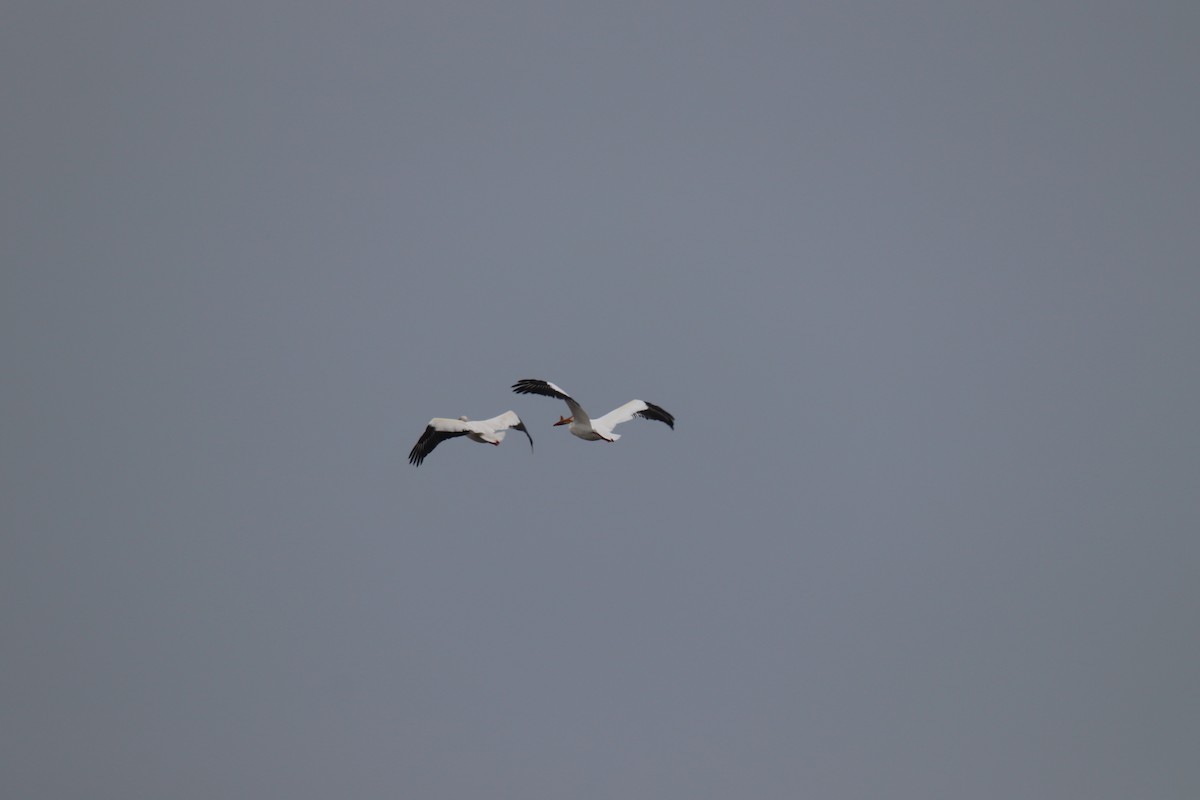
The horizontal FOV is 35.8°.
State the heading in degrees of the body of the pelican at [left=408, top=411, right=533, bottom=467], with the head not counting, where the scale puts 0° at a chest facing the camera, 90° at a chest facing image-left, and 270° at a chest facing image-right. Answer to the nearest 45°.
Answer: approximately 135°

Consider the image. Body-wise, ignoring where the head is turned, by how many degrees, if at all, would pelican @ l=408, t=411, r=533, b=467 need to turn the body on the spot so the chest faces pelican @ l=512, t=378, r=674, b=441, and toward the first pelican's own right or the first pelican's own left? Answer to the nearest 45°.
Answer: approximately 135° to the first pelican's own right
